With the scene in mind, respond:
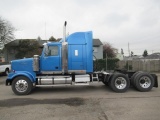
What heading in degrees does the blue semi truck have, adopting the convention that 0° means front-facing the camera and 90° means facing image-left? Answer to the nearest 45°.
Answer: approximately 90°

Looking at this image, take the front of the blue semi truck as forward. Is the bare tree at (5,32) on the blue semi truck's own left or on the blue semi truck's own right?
on the blue semi truck's own right

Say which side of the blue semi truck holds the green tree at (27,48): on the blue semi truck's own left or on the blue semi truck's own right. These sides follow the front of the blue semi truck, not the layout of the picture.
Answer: on the blue semi truck's own right
